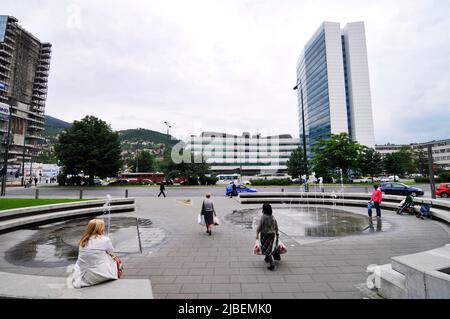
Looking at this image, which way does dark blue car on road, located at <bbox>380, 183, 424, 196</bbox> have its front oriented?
to the viewer's right

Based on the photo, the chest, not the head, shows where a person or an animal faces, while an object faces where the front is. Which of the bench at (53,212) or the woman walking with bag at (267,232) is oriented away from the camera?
the woman walking with bag

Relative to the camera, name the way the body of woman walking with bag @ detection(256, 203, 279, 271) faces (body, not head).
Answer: away from the camera

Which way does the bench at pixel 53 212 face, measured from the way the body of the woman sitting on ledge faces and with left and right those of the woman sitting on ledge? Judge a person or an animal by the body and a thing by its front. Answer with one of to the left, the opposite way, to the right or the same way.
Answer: to the right

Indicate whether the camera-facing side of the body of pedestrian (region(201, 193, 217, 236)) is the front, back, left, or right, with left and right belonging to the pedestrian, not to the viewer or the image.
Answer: back

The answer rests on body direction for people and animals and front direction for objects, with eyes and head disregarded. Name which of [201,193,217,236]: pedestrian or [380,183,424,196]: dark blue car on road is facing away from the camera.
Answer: the pedestrian

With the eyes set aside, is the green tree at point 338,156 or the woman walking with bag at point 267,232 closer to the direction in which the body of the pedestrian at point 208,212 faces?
the green tree
